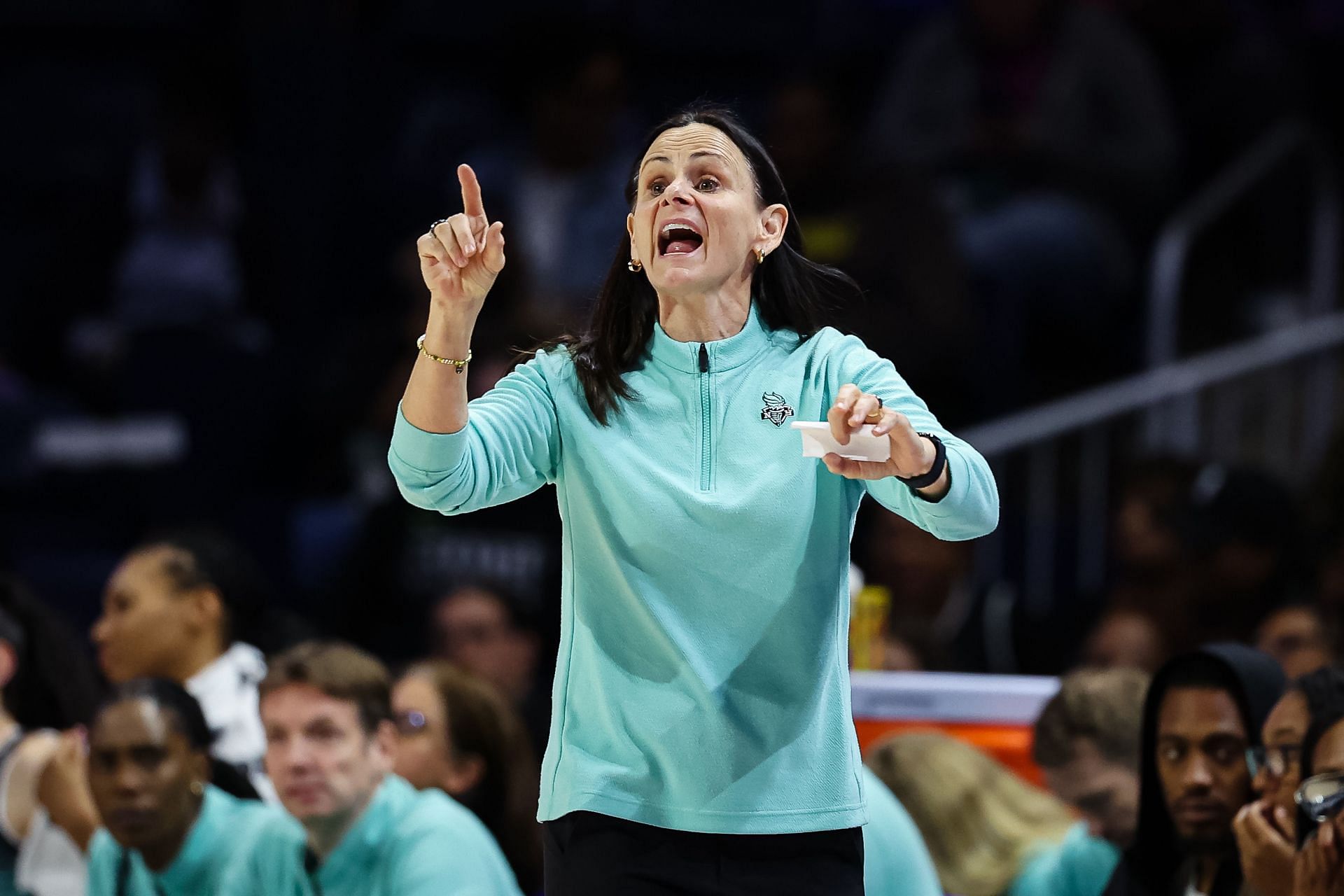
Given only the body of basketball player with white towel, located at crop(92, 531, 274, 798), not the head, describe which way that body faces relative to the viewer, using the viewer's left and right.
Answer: facing to the left of the viewer

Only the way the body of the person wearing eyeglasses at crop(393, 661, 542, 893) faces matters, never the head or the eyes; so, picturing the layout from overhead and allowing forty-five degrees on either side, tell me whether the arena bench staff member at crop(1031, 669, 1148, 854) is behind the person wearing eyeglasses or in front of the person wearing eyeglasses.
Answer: behind

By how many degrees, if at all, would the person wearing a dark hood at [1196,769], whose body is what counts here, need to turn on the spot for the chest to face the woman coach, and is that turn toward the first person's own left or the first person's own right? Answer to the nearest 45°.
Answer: approximately 45° to the first person's own right

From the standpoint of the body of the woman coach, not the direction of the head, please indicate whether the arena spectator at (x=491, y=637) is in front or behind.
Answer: behind

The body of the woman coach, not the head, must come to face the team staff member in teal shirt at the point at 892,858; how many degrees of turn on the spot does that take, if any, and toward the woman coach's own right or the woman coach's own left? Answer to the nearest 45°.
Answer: approximately 180°

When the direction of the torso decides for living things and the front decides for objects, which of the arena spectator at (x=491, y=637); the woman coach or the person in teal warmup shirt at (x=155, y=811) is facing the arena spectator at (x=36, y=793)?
the arena spectator at (x=491, y=637)
